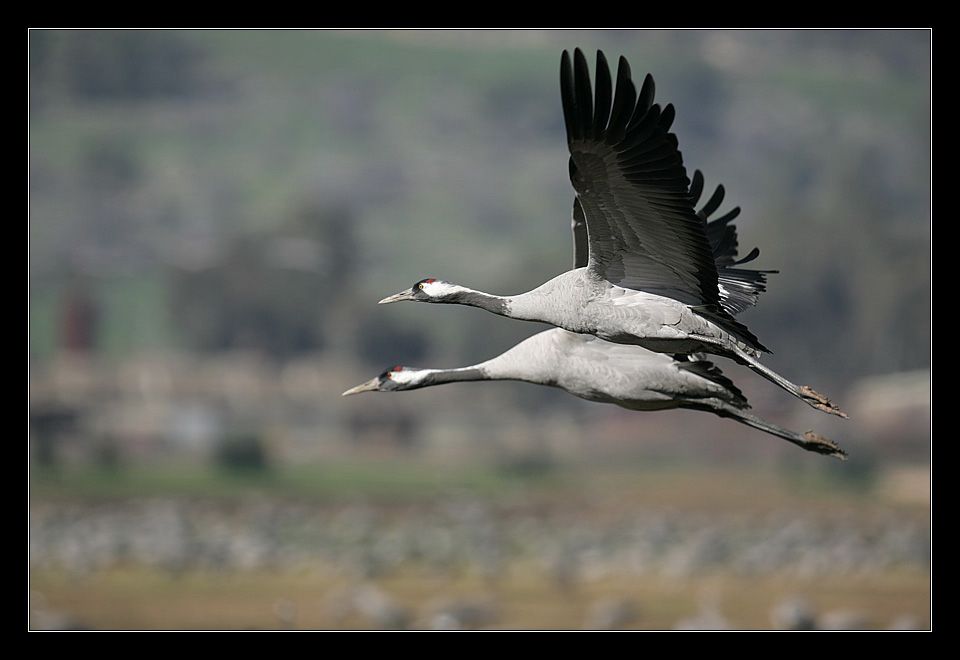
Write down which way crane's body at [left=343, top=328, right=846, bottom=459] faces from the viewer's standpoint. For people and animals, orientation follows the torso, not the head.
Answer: facing to the left of the viewer

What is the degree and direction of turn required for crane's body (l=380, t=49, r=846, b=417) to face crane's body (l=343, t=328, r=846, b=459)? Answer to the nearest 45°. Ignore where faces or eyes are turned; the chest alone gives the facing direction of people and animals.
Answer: approximately 90° to its right

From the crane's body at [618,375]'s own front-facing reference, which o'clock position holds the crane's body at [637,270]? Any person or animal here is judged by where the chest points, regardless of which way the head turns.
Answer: the crane's body at [637,270] is roughly at 9 o'clock from the crane's body at [618,375].

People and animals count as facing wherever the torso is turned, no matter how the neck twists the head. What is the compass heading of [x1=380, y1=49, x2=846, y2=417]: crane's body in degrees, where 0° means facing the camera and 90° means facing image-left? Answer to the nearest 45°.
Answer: approximately 90°

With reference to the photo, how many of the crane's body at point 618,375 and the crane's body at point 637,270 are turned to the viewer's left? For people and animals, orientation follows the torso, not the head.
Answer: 2
